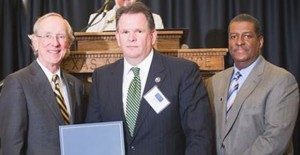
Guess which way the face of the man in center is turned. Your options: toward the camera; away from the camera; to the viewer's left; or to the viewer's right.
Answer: toward the camera

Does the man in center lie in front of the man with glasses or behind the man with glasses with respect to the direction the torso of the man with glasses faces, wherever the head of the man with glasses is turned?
in front

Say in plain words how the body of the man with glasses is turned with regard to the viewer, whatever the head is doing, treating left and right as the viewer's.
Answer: facing the viewer and to the right of the viewer
